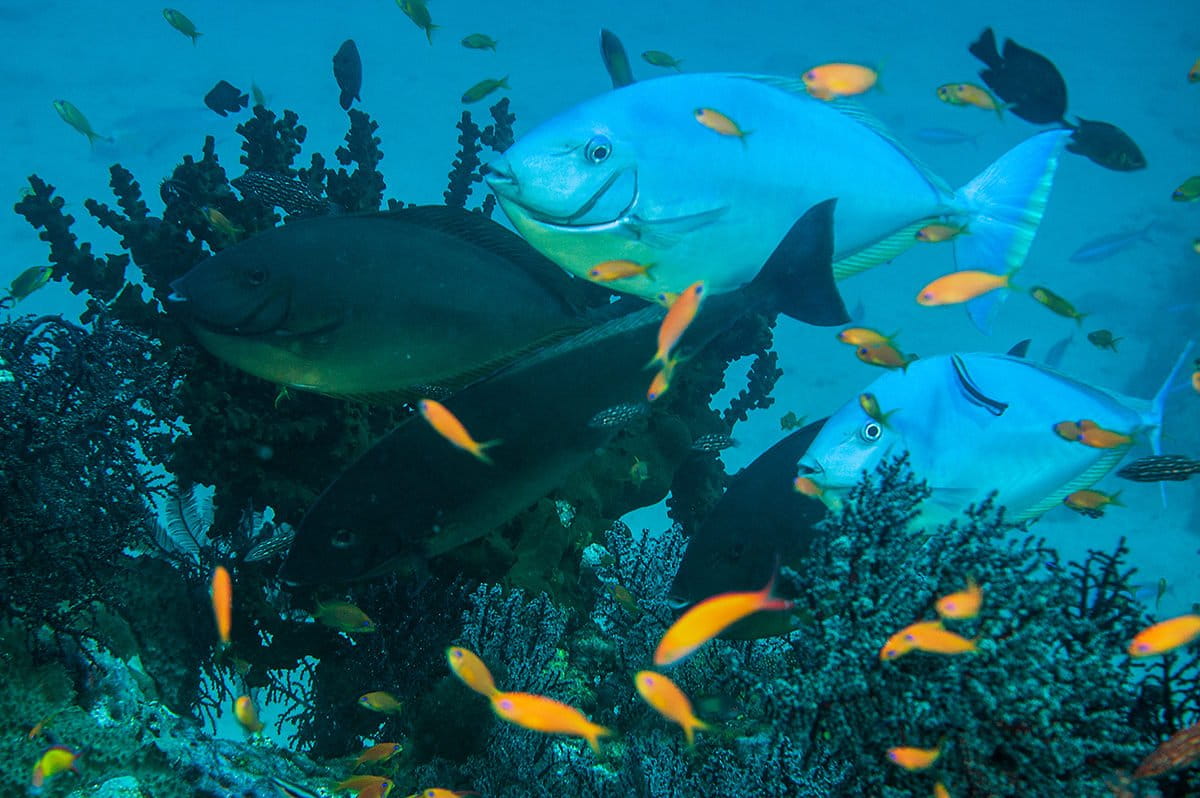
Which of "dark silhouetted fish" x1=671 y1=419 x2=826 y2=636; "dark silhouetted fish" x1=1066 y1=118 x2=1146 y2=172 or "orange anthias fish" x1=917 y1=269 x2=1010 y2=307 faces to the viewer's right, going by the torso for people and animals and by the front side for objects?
"dark silhouetted fish" x1=1066 y1=118 x2=1146 y2=172

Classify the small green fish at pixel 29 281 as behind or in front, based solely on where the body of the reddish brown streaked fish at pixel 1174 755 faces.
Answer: in front

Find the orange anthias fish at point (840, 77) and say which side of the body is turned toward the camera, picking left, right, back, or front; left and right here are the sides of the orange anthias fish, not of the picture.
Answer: left

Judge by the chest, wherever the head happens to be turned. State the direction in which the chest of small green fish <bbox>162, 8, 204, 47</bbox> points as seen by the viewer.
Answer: to the viewer's left

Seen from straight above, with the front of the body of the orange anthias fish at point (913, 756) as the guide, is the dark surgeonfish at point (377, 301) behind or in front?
in front

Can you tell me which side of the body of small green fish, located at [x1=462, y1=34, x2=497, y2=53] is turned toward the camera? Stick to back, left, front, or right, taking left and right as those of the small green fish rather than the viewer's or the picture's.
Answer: left

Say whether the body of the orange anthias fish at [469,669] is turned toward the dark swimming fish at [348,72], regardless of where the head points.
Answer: no

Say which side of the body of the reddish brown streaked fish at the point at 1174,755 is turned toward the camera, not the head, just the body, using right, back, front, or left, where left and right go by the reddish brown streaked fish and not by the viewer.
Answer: left

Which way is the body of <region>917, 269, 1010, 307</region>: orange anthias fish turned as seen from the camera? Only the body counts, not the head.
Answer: to the viewer's left

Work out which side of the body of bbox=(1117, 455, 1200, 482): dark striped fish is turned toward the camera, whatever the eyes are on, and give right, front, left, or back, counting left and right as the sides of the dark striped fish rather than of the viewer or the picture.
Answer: left

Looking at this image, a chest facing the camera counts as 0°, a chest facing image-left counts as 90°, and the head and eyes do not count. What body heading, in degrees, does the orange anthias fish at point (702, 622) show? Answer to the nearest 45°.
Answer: approximately 90°

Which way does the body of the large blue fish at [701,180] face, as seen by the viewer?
to the viewer's left

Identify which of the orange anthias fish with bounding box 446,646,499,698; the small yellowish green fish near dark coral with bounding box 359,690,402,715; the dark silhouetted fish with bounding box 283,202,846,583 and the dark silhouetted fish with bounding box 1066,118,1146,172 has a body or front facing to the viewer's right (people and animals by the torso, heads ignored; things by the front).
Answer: the dark silhouetted fish with bounding box 1066,118,1146,172

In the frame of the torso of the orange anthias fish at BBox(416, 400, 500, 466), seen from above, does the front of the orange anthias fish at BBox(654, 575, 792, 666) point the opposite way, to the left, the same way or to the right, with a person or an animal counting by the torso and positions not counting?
the same way
